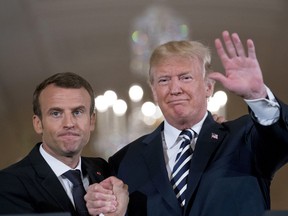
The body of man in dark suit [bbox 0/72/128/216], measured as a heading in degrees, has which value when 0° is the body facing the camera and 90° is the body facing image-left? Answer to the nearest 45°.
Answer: approximately 315°

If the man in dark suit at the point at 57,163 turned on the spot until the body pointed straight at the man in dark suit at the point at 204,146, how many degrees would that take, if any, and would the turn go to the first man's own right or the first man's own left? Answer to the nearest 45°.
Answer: approximately 45° to the first man's own left

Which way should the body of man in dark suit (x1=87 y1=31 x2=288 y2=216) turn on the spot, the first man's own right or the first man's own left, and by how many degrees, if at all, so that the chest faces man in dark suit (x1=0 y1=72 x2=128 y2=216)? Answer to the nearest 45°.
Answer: approximately 90° to the first man's own right
